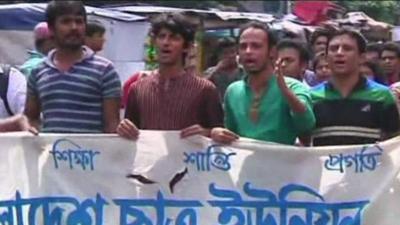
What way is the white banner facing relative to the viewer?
toward the camera

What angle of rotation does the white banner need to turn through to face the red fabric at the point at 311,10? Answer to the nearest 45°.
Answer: approximately 180°

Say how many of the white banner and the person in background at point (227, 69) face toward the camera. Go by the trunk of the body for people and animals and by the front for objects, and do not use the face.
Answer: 2

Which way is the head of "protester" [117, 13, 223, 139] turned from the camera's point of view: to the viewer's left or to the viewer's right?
to the viewer's left

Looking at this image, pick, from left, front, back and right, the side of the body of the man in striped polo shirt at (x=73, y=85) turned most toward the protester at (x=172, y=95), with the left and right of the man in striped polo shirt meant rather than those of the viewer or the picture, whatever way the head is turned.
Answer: left

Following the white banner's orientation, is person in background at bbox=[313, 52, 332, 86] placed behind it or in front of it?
behind

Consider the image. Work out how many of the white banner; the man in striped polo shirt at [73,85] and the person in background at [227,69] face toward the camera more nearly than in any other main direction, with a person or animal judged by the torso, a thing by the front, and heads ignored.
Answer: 3

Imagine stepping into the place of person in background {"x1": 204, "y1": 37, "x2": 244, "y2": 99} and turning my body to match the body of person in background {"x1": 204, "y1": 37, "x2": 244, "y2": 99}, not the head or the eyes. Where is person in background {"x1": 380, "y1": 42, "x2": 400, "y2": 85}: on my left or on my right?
on my left
